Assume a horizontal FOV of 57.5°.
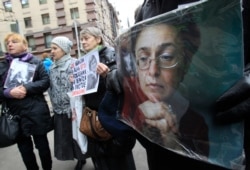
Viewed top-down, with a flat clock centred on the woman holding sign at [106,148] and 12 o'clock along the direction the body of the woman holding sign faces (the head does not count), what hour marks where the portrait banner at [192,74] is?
The portrait banner is roughly at 10 o'clock from the woman holding sign.

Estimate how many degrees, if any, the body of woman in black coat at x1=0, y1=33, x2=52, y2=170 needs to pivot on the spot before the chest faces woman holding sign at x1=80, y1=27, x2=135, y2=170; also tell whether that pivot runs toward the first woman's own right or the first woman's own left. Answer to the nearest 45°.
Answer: approximately 90° to the first woman's own left

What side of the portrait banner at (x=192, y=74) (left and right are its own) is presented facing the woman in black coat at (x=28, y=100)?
right

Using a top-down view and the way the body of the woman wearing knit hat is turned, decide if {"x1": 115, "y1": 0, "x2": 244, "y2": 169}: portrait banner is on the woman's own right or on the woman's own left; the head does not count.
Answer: on the woman's own left

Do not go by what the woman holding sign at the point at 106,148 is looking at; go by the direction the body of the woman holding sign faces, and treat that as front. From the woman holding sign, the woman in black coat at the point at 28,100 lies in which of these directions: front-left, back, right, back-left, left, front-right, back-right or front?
right

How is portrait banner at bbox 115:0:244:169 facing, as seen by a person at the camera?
facing the viewer and to the left of the viewer
